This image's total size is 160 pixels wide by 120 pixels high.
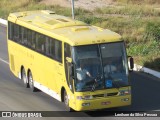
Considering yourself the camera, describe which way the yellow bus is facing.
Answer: facing the viewer and to the right of the viewer
